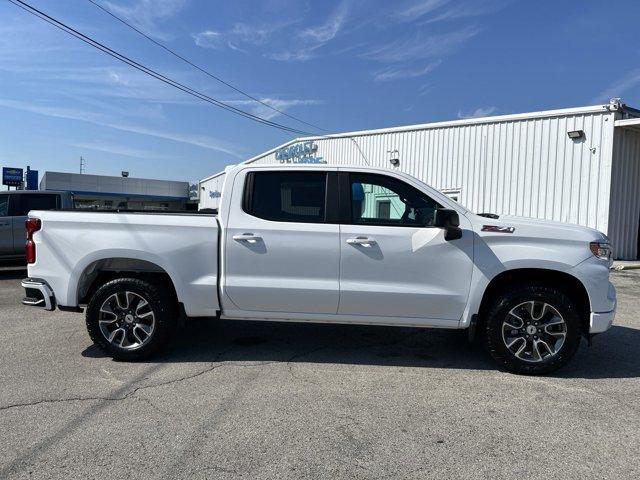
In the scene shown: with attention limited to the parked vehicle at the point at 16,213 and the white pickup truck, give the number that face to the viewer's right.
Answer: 1

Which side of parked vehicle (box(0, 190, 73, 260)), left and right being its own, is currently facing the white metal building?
back

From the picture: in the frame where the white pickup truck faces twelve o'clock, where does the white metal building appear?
The white metal building is roughly at 10 o'clock from the white pickup truck.

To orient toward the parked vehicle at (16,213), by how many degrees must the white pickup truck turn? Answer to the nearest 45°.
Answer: approximately 135° to its left

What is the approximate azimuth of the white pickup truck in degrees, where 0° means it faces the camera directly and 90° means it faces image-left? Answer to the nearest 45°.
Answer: approximately 270°

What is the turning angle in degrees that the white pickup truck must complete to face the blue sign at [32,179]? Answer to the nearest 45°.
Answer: approximately 135° to its left

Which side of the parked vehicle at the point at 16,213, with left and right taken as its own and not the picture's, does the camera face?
left

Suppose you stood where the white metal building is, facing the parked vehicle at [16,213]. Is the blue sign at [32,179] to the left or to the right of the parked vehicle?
right

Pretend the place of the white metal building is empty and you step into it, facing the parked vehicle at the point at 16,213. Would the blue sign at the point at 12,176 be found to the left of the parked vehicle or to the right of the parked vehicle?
right

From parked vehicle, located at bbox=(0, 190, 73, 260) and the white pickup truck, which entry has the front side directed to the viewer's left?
the parked vehicle
